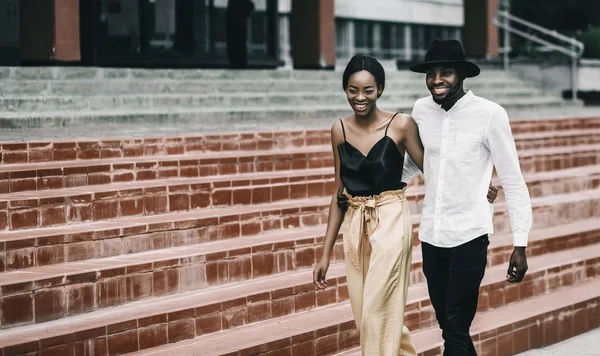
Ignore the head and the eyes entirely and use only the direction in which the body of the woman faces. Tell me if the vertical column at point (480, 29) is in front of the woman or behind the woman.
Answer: behind

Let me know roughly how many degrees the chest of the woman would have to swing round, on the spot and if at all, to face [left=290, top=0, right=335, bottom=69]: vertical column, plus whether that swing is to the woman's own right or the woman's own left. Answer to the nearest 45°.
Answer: approximately 180°

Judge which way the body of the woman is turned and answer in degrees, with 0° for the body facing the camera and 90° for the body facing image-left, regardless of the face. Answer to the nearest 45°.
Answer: approximately 0°

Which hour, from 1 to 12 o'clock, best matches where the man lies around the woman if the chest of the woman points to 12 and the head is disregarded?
The man is roughly at 9 o'clock from the woman.
